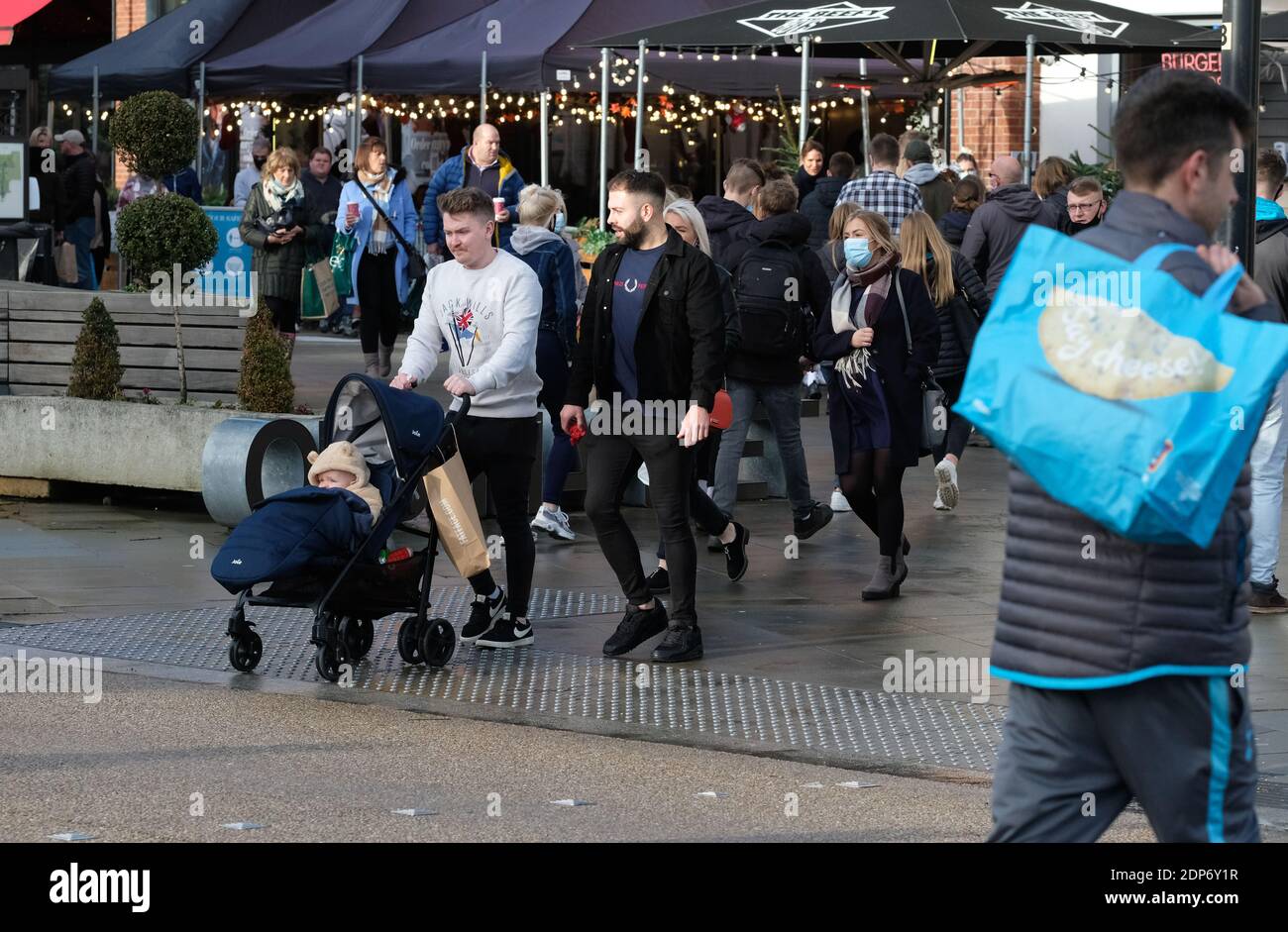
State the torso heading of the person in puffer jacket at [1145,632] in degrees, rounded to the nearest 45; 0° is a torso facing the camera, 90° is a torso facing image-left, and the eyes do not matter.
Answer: approximately 225°

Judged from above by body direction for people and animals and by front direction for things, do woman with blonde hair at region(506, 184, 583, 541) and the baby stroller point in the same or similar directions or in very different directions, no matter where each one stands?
very different directions

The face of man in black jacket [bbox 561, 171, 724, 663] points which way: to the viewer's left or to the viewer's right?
to the viewer's left

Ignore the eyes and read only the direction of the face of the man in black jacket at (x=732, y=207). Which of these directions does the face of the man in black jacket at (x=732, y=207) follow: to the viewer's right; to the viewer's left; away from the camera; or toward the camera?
away from the camera

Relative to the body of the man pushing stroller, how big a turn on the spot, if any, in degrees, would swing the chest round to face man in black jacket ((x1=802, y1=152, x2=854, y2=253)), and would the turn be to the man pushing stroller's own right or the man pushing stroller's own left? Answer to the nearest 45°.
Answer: approximately 135° to the man pushing stroller's own right

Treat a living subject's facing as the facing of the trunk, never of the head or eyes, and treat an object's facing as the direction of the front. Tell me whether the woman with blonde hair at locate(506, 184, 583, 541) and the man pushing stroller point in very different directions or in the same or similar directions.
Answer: very different directions
